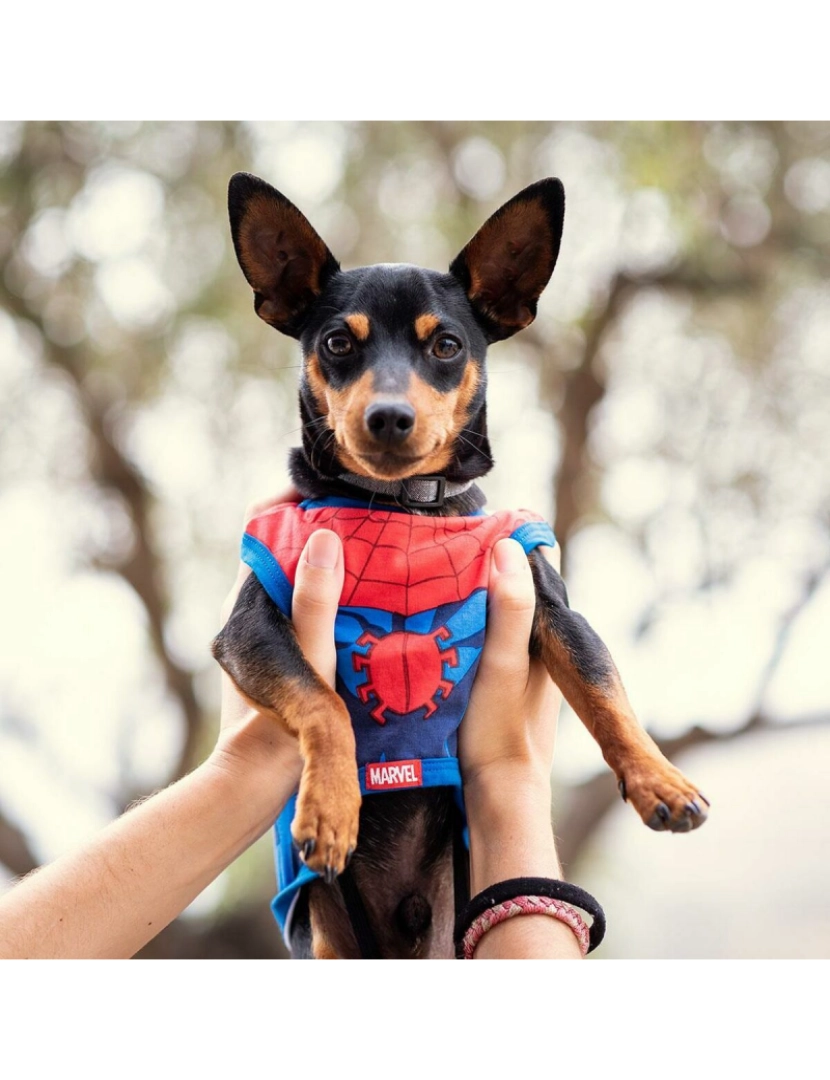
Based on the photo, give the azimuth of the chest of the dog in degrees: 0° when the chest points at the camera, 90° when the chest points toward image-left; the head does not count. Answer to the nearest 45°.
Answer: approximately 0°
